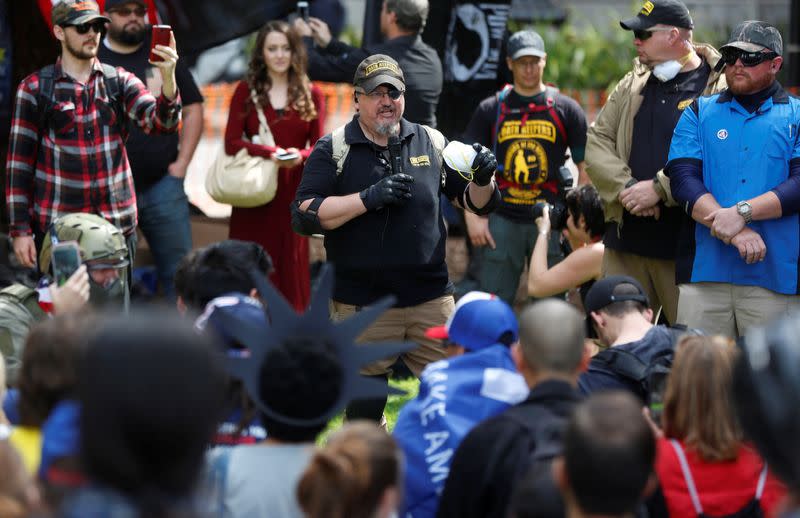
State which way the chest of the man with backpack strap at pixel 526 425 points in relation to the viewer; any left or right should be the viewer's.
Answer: facing away from the viewer

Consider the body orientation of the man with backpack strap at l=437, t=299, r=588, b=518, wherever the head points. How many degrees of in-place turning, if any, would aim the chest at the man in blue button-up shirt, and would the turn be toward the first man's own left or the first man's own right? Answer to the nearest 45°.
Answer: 0° — they already face them

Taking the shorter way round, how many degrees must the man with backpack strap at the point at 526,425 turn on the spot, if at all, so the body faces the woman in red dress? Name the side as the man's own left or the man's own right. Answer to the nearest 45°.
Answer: approximately 45° to the man's own left

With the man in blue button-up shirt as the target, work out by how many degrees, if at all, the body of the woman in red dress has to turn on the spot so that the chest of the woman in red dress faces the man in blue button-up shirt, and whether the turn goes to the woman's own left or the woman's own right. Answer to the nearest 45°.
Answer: approximately 45° to the woman's own left

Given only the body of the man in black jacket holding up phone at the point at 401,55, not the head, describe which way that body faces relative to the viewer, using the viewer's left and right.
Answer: facing away from the viewer and to the left of the viewer

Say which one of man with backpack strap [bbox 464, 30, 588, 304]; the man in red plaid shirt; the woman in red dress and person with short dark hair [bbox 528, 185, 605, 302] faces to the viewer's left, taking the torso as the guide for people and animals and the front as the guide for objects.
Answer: the person with short dark hair

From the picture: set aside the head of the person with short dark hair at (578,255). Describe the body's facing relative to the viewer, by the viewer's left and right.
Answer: facing to the left of the viewer
